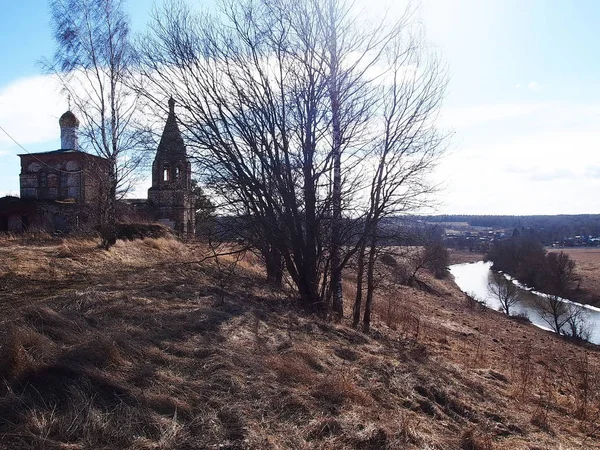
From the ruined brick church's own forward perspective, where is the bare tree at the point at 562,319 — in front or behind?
in front

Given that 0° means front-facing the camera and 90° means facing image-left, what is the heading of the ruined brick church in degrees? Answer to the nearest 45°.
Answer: approximately 270°
